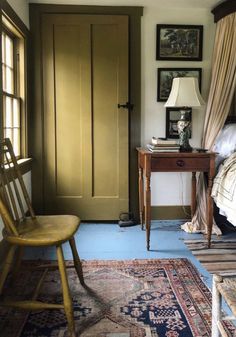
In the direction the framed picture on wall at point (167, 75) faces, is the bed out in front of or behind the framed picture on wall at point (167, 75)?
in front

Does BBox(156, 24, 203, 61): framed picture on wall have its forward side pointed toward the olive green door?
no

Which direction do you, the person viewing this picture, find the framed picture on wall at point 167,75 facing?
facing the viewer

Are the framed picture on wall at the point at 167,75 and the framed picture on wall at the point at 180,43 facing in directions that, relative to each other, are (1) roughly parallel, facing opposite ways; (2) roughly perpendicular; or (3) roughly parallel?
roughly parallel

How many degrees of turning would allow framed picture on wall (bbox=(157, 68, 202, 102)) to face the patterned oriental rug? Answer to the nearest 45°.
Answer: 0° — it already faces it

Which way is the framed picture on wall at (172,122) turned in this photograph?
toward the camera

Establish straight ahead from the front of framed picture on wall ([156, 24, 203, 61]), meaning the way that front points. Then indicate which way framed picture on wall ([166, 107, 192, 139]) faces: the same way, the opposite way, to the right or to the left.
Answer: the same way

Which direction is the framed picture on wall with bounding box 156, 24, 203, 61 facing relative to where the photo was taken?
toward the camera

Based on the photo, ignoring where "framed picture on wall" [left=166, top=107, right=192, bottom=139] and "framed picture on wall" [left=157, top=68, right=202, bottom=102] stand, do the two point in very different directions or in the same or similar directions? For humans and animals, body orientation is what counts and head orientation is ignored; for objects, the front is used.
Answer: same or similar directions

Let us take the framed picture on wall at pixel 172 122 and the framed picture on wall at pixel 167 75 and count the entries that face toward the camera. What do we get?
2
